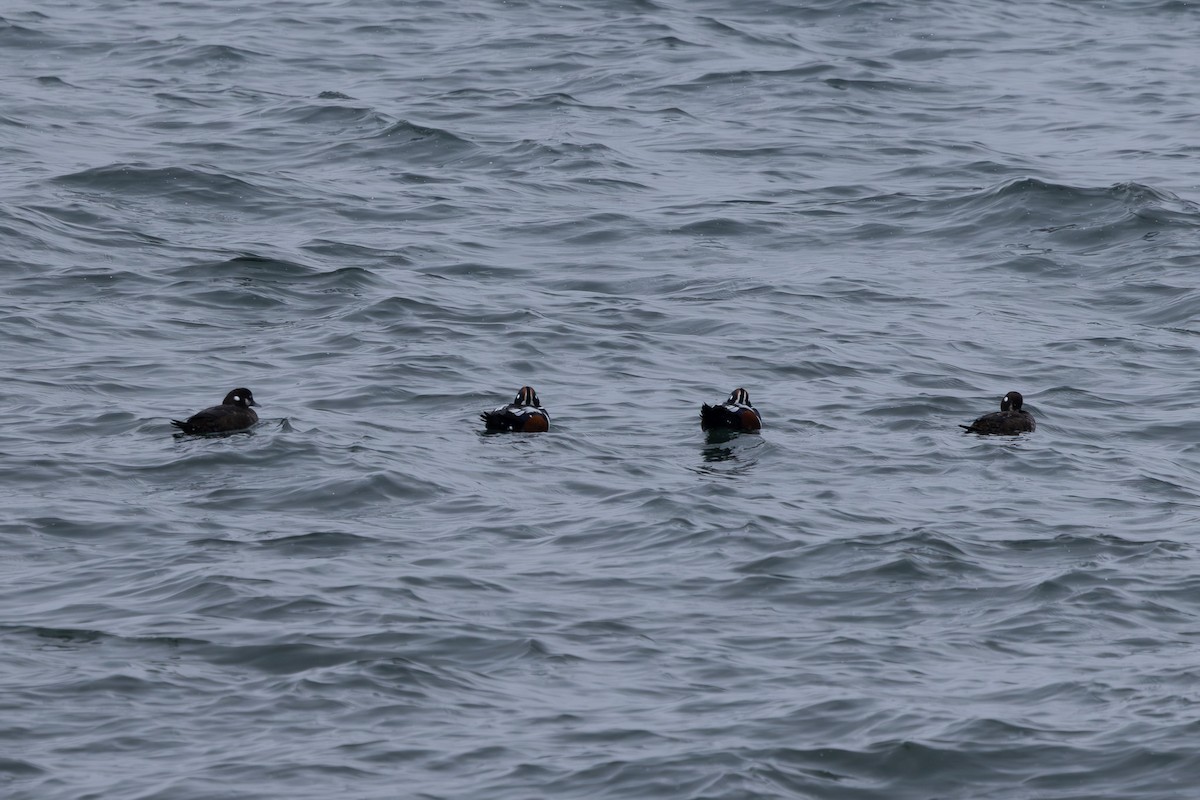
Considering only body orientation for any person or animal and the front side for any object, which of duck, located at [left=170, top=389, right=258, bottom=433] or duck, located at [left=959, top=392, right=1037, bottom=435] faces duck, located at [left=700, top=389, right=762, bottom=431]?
duck, located at [left=170, top=389, right=258, bottom=433]

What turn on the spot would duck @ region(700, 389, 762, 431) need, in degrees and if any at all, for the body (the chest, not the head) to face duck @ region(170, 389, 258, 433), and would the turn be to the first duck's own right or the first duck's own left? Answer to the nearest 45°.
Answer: approximately 180°

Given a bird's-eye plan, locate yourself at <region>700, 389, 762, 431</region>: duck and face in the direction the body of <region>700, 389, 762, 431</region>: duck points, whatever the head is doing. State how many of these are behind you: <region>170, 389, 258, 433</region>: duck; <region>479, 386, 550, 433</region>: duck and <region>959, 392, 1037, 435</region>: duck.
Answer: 2

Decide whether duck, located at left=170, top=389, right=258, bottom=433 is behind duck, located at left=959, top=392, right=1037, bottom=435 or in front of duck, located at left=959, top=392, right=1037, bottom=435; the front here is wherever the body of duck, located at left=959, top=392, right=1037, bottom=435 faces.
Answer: behind

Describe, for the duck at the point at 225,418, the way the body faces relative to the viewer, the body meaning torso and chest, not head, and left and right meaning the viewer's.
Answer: facing to the right of the viewer

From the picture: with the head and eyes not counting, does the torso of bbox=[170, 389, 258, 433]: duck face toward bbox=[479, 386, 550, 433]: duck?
yes

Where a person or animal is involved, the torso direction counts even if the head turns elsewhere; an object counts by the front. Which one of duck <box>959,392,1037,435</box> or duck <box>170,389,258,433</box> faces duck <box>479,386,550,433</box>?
duck <box>170,389,258,433</box>

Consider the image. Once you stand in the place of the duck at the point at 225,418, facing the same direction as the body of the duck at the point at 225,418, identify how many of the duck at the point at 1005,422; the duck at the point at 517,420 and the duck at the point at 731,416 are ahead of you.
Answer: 3

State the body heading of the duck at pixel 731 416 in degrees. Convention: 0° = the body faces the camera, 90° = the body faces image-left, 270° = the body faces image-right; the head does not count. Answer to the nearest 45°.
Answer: approximately 270°

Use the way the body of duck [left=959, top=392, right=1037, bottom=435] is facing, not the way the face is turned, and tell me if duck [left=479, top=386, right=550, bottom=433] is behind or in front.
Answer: behind

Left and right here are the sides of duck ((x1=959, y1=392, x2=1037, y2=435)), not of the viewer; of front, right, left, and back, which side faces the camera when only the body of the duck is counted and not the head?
right

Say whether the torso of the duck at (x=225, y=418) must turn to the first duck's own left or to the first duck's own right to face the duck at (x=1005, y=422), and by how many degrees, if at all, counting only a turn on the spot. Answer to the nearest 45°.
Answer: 0° — it already faces it
